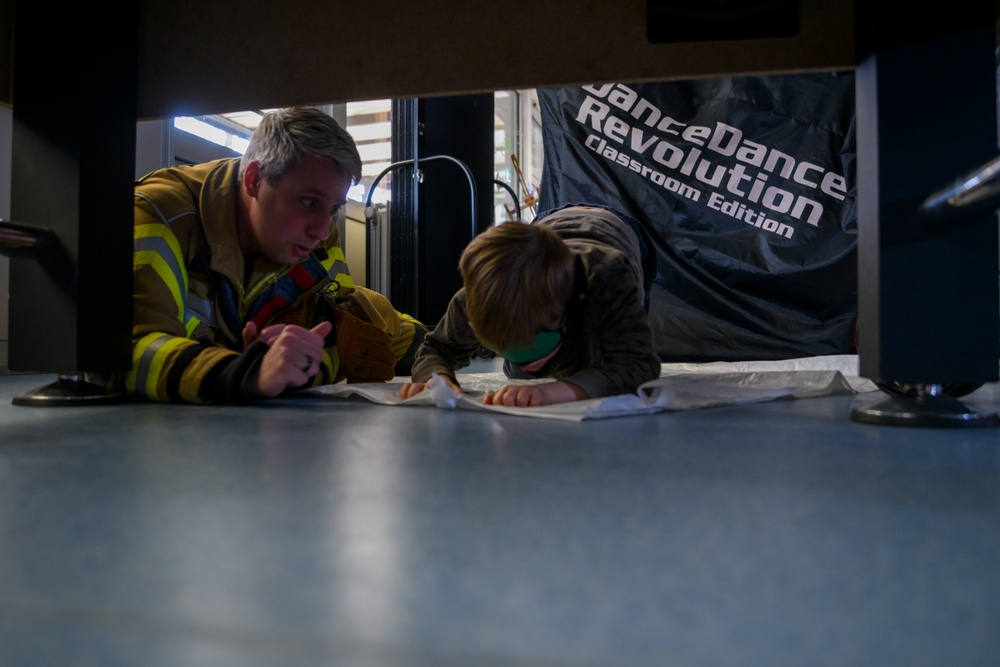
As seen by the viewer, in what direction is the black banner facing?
toward the camera

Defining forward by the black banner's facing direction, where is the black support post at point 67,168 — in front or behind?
in front
